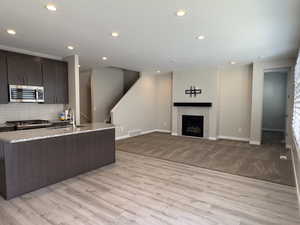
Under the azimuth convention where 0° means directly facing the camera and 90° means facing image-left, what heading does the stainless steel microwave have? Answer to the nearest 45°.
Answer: approximately 0°

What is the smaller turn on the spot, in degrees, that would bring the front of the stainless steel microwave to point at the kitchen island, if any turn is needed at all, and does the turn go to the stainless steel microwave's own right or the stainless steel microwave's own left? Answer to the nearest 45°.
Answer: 0° — it already faces it

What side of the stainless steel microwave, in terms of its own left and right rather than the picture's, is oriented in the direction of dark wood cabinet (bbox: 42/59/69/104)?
left

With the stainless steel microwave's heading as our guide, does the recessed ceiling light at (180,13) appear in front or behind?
in front

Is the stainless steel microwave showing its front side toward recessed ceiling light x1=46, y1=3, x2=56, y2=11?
yes
